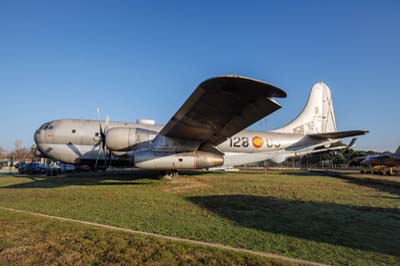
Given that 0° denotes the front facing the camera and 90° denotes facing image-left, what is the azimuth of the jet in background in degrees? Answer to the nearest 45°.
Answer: approximately 90°
